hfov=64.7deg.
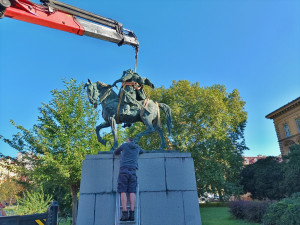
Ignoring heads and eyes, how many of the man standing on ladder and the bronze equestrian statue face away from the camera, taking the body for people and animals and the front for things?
1

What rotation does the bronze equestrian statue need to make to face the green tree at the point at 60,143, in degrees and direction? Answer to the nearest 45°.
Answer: approximately 45° to its right

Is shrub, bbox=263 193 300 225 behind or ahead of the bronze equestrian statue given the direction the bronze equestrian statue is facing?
behind

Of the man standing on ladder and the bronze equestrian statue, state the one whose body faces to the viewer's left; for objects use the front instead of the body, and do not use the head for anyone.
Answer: the bronze equestrian statue

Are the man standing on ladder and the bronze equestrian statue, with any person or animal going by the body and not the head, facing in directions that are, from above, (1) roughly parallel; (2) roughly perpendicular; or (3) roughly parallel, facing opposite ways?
roughly perpendicular

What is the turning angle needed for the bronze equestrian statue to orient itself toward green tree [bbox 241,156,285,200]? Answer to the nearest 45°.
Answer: approximately 135° to its right

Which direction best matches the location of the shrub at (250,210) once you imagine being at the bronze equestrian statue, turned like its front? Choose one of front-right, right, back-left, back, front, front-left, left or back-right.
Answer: back-right

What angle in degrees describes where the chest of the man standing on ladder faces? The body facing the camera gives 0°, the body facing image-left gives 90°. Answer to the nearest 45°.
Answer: approximately 180°

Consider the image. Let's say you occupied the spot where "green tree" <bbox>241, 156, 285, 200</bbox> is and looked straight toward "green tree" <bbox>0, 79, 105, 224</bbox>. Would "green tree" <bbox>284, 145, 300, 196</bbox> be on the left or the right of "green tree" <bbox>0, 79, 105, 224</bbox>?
left

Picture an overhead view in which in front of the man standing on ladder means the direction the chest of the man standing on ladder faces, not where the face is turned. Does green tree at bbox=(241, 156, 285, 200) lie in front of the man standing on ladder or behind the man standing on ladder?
in front

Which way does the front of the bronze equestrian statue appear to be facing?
to the viewer's left
